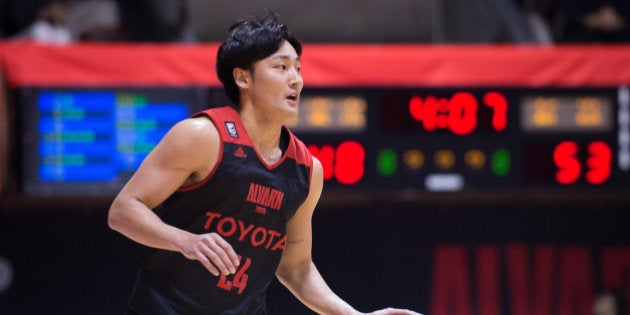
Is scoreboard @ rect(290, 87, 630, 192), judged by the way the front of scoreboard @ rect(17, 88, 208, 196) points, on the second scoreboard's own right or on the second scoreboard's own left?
on the second scoreboard's own left

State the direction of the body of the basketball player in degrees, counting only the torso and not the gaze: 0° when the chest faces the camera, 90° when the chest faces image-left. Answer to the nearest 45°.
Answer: approximately 315°

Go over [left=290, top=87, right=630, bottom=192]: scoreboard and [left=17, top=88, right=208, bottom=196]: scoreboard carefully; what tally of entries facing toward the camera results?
2

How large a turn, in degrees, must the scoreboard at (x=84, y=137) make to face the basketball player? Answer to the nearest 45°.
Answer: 0° — it already faces them

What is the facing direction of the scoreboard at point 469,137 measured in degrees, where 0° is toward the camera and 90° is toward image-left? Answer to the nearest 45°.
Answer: approximately 0°

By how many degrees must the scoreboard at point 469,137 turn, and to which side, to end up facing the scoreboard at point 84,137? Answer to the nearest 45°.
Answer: approximately 90° to its right

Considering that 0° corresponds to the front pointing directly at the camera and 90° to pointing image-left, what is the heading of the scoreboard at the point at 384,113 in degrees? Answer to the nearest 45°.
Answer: approximately 0°
